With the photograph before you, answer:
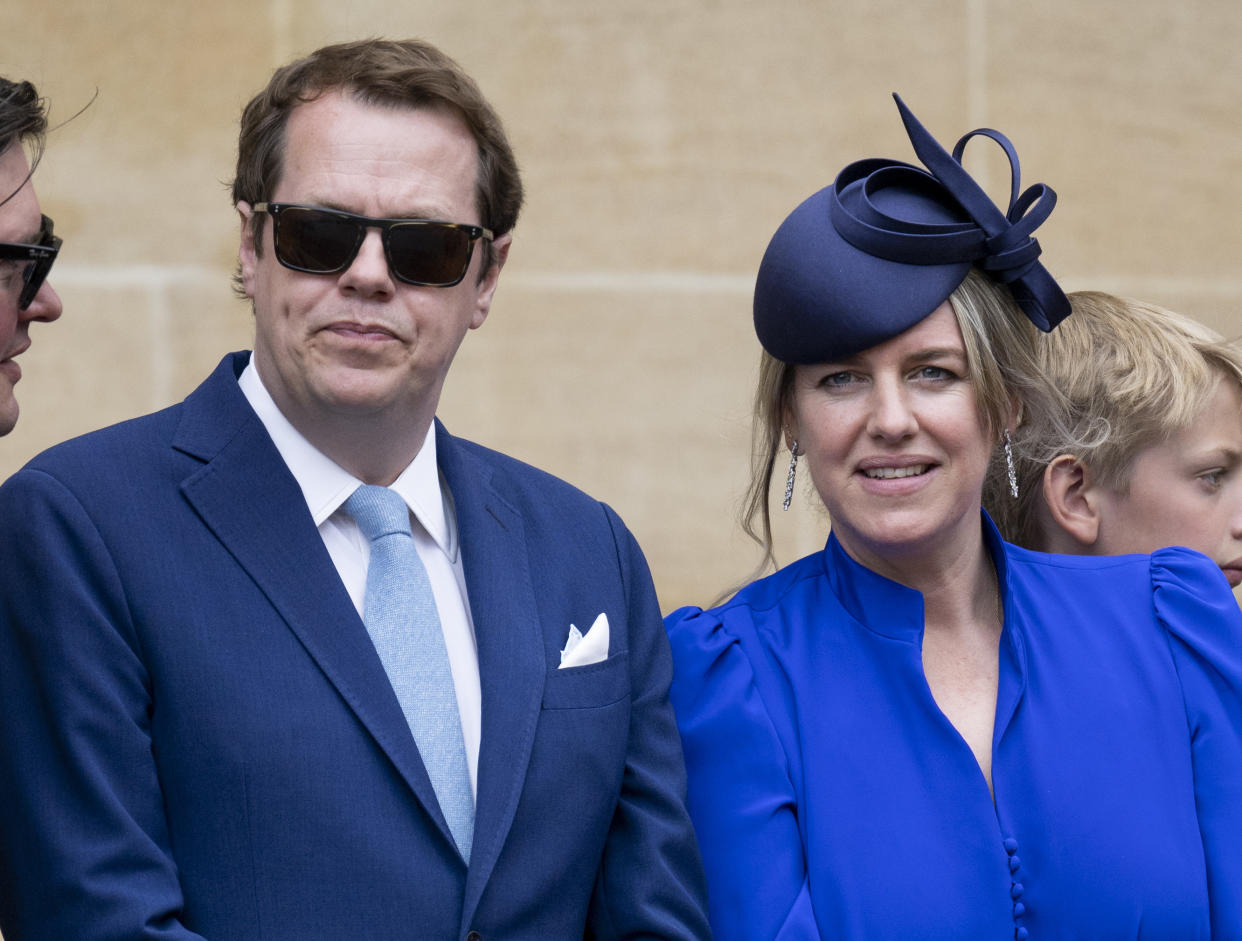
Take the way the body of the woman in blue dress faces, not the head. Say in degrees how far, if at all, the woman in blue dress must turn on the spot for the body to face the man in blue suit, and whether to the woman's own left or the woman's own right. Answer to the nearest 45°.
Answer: approximately 45° to the woman's own right

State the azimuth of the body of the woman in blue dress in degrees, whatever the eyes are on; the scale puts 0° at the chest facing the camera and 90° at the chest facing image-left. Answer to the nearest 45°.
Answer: approximately 0°
